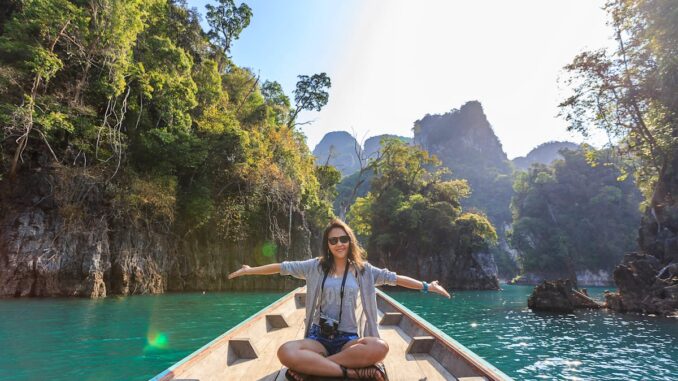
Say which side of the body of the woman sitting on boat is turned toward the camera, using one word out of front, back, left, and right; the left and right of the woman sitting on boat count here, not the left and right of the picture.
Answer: front

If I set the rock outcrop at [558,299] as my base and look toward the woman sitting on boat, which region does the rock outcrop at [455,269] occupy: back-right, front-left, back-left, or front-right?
back-right

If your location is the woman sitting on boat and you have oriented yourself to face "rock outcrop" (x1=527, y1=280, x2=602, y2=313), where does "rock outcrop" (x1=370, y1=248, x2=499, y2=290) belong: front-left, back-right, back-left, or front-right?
front-left

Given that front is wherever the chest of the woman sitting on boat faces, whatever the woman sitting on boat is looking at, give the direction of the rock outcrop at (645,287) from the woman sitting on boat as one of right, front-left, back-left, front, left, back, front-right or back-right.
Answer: back-left

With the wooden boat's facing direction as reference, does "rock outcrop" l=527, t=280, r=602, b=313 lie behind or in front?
in front

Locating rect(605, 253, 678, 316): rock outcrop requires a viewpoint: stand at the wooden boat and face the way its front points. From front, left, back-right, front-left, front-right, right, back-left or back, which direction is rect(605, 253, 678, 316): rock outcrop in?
front-right

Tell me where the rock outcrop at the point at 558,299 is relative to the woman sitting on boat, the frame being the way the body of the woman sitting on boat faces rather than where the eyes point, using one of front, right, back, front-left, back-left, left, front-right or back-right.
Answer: back-left

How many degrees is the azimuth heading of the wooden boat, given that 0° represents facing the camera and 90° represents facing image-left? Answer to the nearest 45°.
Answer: approximately 180°
